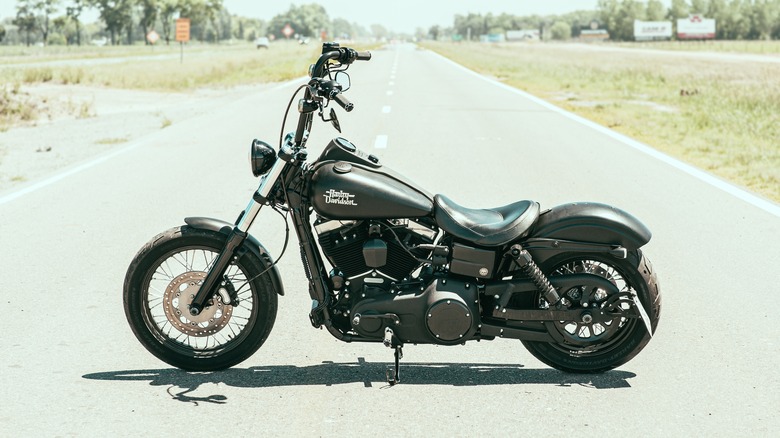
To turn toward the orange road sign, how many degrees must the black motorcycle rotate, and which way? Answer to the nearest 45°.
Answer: approximately 90° to its right

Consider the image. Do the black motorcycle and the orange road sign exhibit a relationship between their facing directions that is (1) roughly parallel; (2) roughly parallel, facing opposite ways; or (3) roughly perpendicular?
roughly perpendicular

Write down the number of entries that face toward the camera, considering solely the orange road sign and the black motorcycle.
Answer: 1

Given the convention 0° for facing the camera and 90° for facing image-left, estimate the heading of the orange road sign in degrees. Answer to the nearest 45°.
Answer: approximately 0°

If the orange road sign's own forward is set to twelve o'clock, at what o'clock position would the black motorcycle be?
The black motorcycle is roughly at 12 o'clock from the orange road sign.

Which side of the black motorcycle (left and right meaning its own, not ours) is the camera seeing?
left
